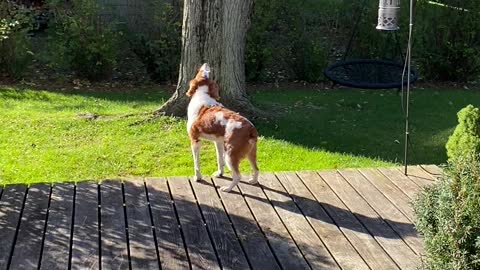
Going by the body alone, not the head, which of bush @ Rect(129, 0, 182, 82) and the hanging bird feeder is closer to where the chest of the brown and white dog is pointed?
the bush

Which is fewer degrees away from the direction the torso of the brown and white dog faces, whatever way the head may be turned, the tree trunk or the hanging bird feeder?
the tree trunk

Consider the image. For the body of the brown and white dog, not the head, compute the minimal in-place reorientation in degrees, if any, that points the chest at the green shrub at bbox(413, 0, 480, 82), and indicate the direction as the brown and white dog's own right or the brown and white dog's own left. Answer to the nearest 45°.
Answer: approximately 90° to the brown and white dog's own right

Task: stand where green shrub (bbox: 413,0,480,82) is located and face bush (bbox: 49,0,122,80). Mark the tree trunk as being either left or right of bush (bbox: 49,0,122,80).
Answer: left

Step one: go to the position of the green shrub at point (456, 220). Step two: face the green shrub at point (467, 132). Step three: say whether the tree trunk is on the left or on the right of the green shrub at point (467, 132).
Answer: left

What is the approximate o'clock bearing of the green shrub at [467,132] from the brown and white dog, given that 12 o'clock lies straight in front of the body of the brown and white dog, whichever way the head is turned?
The green shrub is roughly at 4 o'clock from the brown and white dog.

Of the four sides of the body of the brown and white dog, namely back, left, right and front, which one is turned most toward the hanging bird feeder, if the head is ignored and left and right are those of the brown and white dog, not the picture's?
right

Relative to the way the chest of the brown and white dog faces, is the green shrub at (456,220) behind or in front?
behind

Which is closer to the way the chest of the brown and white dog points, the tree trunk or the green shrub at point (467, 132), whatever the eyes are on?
the tree trunk

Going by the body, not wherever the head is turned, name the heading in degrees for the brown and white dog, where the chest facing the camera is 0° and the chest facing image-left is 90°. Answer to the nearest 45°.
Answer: approximately 135°
